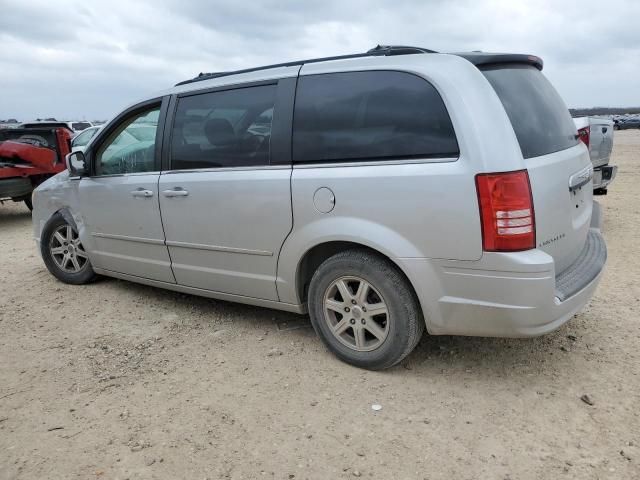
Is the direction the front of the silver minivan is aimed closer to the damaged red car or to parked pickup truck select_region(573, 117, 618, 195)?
the damaged red car

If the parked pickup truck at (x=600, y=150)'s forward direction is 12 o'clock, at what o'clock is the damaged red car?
The damaged red car is roughly at 10 o'clock from the parked pickup truck.

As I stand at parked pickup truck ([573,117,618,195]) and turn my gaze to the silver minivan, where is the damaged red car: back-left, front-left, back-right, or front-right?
front-right

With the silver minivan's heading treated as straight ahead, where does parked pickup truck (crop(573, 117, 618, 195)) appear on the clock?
The parked pickup truck is roughly at 3 o'clock from the silver minivan.

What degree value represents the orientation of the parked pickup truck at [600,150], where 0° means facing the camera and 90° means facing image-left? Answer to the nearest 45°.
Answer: approximately 135°

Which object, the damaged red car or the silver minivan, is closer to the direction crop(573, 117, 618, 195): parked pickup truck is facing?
the damaged red car

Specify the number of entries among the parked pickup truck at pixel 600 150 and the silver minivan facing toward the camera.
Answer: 0

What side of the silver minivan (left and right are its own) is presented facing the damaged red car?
front

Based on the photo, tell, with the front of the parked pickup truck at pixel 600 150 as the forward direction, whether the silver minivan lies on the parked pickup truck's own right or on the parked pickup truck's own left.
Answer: on the parked pickup truck's own left

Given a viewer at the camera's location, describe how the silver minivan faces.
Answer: facing away from the viewer and to the left of the viewer

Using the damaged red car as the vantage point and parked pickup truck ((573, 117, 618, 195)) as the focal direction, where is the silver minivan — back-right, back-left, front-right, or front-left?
front-right
